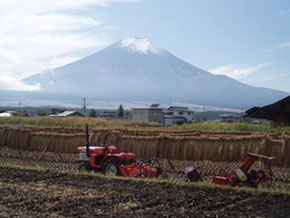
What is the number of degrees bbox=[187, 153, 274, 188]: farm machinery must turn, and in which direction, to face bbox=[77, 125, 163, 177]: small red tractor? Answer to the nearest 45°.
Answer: approximately 45° to its right

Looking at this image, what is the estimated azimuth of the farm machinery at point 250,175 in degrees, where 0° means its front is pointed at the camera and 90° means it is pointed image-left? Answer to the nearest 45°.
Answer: approximately 90°
